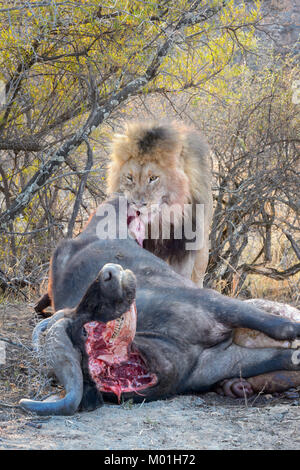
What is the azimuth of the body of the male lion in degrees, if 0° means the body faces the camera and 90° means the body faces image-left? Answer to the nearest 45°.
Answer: approximately 45°
